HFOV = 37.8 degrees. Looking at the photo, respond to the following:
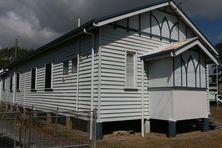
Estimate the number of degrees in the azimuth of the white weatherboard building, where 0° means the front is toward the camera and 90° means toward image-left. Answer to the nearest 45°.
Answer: approximately 315°

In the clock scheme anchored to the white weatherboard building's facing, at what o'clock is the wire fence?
The wire fence is roughly at 3 o'clock from the white weatherboard building.
